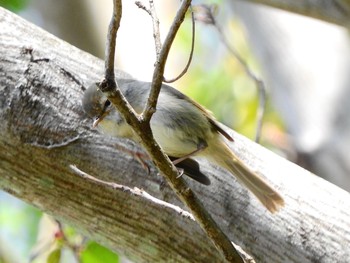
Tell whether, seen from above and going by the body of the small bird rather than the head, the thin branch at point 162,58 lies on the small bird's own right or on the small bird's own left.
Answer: on the small bird's own left

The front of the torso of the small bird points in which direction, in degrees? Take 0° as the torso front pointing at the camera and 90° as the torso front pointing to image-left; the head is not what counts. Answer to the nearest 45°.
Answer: approximately 90°
